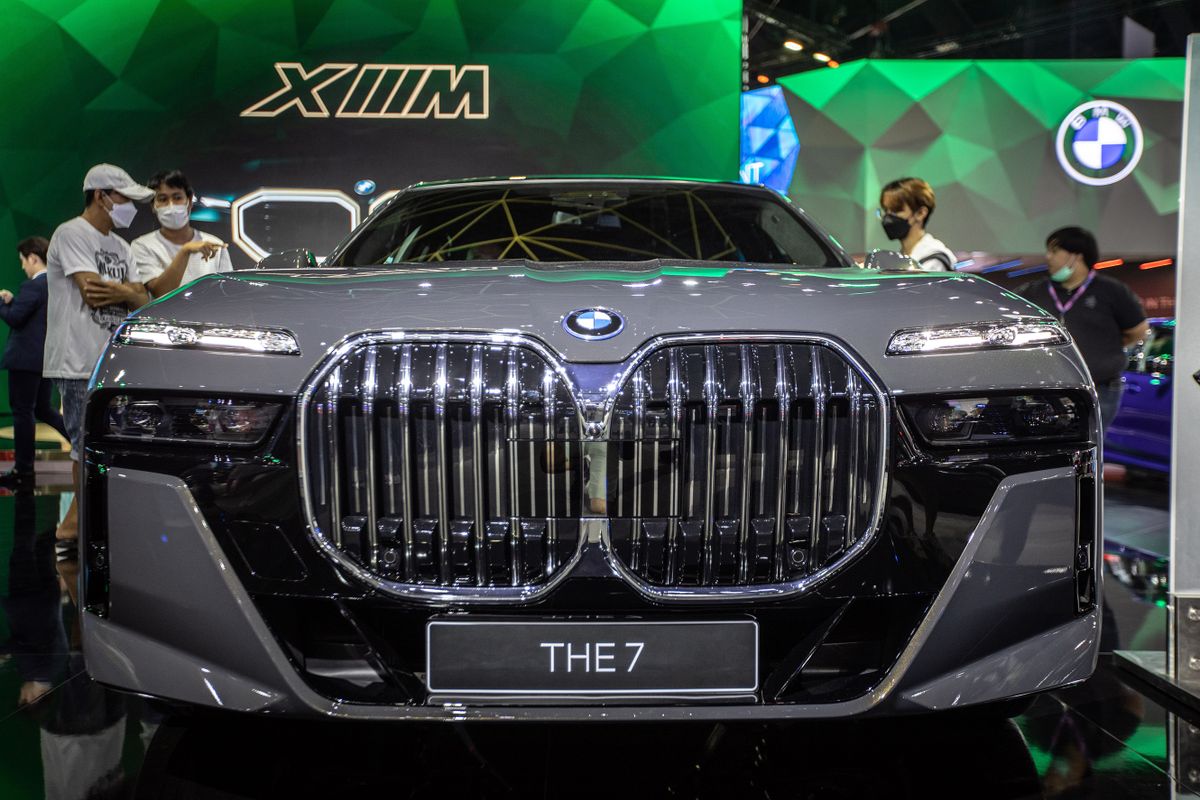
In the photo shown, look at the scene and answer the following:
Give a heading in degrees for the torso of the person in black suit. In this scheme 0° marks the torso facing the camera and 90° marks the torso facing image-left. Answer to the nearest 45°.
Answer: approximately 90°

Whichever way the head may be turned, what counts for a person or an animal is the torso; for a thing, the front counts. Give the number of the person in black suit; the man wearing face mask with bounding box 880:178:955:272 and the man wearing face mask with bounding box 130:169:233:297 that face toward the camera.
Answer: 1

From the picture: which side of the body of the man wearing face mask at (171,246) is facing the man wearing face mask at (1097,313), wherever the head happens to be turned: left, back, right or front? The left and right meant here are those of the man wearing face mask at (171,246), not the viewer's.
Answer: left

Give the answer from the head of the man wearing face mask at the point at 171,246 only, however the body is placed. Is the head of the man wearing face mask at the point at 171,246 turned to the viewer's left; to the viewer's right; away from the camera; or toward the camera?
toward the camera

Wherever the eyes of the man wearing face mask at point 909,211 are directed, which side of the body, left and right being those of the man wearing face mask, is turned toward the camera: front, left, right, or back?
left

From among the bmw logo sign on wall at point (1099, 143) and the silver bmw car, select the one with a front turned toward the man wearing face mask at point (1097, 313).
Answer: the bmw logo sign on wall

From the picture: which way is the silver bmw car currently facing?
toward the camera

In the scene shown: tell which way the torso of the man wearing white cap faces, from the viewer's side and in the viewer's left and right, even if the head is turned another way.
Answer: facing the viewer and to the right of the viewer

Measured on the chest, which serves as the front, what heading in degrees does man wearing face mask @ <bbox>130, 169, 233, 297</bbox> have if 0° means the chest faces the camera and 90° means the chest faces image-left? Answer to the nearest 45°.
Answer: approximately 0°

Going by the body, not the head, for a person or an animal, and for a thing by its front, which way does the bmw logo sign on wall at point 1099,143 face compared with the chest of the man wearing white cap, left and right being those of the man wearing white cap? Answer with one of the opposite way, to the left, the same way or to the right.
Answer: to the right

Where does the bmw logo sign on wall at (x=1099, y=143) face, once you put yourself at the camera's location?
facing the viewer

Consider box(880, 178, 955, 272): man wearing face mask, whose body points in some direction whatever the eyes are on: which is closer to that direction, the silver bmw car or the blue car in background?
the silver bmw car

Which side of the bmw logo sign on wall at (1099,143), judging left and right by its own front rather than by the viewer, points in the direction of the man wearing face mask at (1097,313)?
front
